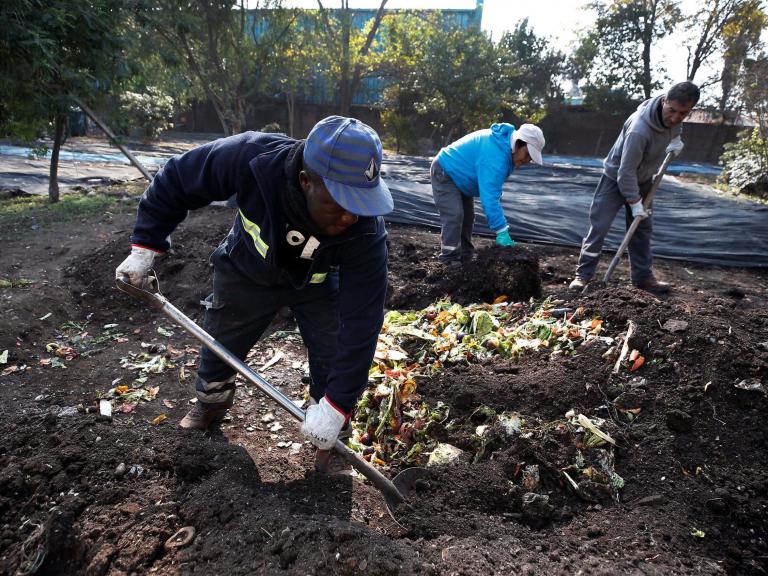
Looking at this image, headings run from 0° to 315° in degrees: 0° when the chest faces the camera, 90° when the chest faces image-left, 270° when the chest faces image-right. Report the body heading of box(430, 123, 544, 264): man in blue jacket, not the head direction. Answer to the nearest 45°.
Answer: approximately 270°

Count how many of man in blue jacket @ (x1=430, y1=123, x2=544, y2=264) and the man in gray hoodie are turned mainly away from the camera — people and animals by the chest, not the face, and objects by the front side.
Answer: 0

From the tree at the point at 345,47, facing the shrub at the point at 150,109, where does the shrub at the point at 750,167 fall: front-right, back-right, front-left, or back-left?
back-left

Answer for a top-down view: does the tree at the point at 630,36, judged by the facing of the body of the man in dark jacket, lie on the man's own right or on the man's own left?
on the man's own left

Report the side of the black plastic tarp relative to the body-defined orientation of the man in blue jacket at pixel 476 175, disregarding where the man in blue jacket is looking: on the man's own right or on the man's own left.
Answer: on the man's own left

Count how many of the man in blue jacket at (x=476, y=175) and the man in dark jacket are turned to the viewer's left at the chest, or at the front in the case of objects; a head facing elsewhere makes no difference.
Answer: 0

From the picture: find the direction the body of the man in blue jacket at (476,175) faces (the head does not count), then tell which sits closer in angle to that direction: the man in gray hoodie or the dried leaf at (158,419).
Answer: the man in gray hoodie

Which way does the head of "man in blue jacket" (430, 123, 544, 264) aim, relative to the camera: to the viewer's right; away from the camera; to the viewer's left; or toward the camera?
to the viewer's right

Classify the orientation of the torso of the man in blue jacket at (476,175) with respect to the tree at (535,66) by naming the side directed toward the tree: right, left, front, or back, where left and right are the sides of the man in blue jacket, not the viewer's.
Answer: left

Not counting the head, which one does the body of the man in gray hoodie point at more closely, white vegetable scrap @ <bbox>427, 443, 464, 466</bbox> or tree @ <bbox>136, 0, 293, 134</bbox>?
the white vegetable scrap

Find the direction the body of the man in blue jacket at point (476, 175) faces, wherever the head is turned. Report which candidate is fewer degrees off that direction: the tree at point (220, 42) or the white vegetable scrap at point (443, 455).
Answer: the white vegetable scrap
